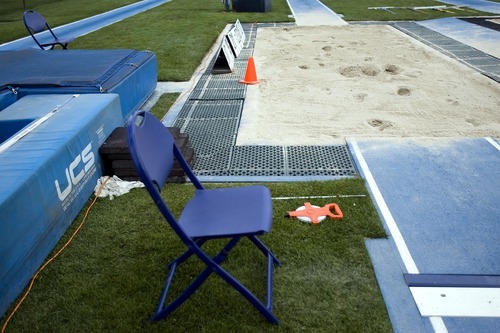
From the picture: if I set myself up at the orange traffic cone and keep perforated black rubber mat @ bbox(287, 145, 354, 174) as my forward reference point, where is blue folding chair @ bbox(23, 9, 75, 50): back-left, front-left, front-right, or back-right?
back-right

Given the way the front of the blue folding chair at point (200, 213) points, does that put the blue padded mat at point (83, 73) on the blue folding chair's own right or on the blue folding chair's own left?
on the blue folding chair's own left

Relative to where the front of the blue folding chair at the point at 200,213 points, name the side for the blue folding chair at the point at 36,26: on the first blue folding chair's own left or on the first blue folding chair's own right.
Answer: on the first blue folding chair's own left

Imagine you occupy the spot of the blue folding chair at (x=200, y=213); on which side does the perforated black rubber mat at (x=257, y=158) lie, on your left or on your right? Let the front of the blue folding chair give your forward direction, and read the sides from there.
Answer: on your left

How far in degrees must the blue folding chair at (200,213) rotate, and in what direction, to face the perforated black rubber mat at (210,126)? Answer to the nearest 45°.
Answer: approximately 90° to its left

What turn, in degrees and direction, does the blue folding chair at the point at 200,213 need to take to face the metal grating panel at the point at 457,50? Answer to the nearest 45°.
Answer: approximately 45° to its left

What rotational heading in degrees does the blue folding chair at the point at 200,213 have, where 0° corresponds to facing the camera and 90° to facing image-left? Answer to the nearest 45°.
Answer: approximately 270°

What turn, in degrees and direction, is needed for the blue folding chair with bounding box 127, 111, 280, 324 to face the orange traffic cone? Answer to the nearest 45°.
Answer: approximately 90° to its left

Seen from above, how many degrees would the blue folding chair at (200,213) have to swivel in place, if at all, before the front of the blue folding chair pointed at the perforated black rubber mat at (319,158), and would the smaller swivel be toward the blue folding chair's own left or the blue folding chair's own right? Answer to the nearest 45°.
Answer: approximately 45° to the blue folding chair's own left
